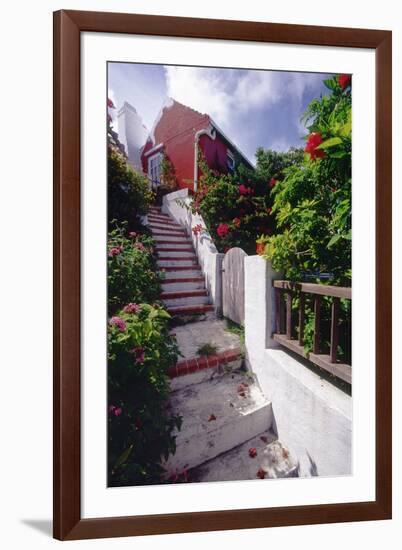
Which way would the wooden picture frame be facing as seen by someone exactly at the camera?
facing the viewer and to the right of the viewer
